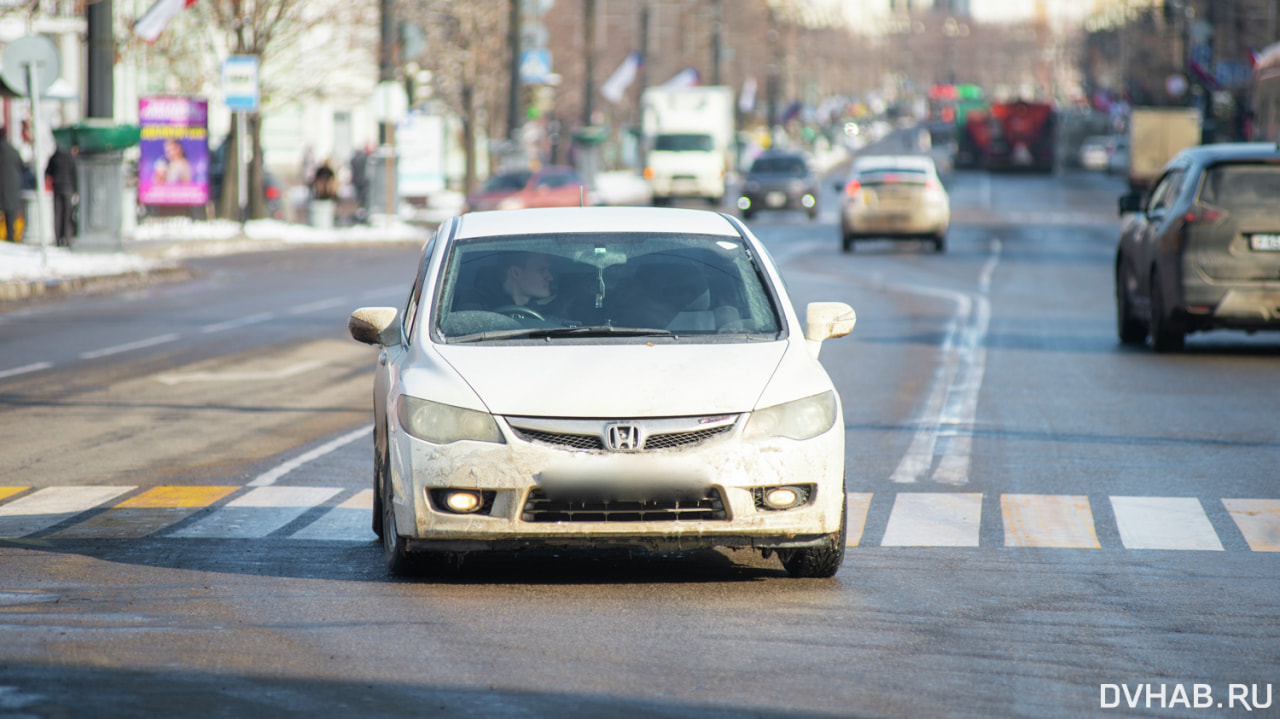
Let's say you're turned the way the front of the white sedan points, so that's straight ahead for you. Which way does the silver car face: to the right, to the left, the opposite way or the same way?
the opposite way

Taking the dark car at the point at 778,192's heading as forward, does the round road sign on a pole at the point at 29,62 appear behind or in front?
in front

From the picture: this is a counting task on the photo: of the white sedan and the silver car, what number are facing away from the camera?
1

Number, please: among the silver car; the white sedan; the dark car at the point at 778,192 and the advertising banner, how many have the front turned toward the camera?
3

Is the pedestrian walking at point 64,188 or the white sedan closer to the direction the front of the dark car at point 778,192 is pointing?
the white sedan

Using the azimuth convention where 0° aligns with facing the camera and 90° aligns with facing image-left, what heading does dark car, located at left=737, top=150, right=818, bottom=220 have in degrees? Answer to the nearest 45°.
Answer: approximately 0°

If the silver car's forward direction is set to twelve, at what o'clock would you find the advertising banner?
The advertising banner is roughly at 9 o'clock from the silver car.

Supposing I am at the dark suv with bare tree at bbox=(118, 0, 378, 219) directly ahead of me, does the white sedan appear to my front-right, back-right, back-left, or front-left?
back-left

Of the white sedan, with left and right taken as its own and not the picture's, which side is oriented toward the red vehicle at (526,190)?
back

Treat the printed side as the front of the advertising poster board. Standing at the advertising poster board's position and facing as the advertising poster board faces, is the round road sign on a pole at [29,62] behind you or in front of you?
in front

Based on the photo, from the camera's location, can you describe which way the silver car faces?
facing away from the viewer

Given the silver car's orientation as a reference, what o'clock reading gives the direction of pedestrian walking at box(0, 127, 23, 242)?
The pedestrian walking is roughly at 8 o'clock from the silver car.

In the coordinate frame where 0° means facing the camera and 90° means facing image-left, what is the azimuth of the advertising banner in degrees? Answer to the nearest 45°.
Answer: approximately 0°

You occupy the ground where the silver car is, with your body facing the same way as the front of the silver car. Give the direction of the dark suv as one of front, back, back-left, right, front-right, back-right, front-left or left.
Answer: back

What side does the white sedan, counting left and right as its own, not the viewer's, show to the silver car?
back
